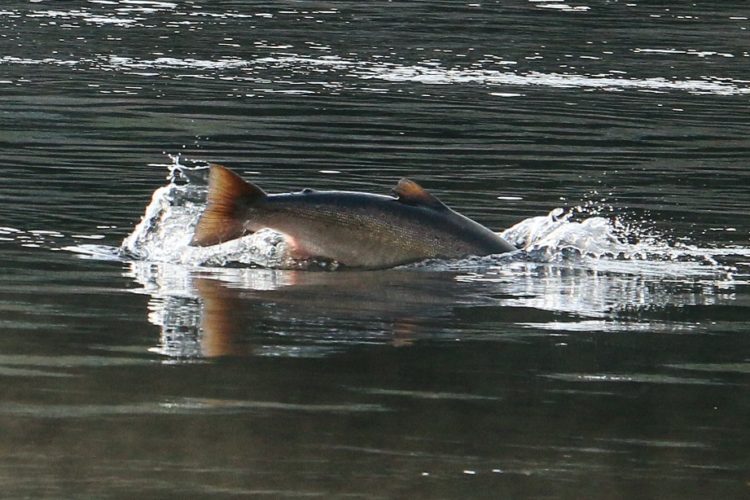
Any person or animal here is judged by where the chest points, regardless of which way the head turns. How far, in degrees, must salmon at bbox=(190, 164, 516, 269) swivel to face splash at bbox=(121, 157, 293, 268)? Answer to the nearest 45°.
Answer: approximately 180°

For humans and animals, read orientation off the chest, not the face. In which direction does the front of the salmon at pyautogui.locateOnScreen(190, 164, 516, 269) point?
to the viewer's right
